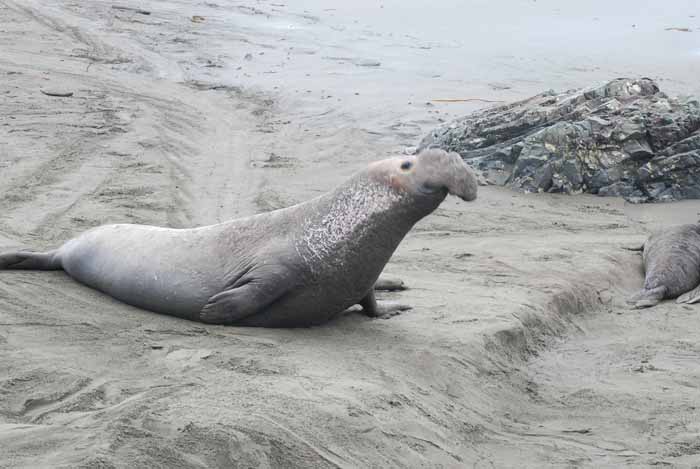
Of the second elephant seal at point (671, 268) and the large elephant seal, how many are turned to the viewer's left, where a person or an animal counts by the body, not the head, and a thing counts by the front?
0

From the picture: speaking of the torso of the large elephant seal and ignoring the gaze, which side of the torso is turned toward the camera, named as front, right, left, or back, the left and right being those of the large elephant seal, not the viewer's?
right

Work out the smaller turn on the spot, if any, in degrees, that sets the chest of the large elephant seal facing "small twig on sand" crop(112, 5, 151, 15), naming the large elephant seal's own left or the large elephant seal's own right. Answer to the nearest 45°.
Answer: approximately 90° to the large elephant seal's own left

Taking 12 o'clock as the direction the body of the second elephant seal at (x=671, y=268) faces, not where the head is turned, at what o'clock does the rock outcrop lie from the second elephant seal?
The rock outcrop is roughly at 10 o'clock from the second elephant seal.

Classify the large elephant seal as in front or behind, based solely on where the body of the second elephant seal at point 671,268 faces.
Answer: behind

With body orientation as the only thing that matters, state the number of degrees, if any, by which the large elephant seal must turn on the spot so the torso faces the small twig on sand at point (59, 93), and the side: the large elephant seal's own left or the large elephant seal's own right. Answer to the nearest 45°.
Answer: approximately 90° to the large elephant seal's own left

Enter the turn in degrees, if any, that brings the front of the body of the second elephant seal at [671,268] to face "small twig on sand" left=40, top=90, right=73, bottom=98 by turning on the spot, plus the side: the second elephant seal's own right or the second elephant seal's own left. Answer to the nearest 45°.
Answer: approximately 135° to the second elephant seal's own left

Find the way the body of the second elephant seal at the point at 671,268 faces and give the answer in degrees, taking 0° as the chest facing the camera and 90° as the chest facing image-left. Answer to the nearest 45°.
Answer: approximately 225°

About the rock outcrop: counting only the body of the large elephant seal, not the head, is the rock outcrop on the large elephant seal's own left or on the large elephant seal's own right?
on the large elephant seal's own left

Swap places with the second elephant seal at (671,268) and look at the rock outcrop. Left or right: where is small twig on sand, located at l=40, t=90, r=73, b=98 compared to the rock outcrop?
left

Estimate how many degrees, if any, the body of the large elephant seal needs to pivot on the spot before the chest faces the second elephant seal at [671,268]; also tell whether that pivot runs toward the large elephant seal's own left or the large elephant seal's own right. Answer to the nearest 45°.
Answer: approximately 45° to the large elephant seal's own left

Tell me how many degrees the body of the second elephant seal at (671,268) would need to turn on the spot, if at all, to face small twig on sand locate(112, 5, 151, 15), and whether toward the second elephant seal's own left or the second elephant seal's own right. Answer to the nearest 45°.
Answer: approximately 90° to the second elephant seal's own left
